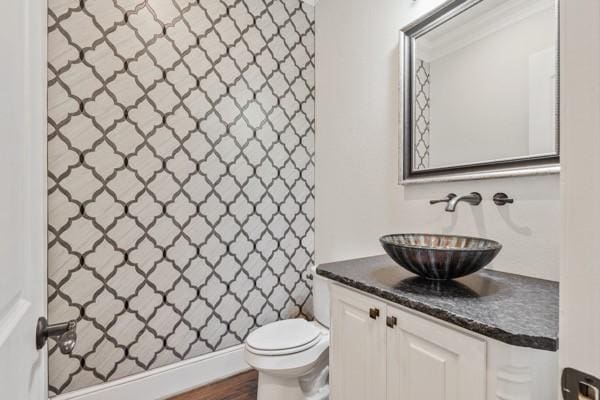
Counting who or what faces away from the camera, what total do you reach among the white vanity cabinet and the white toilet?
0

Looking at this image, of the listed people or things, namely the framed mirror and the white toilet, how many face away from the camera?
0

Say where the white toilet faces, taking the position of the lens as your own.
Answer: facing the viewer and to the left of the viewer

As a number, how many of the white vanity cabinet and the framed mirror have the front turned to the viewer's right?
0

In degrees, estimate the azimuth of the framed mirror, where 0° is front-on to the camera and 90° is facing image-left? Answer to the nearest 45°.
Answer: approximately 45°

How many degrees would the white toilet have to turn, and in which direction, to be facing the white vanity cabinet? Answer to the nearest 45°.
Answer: approximately 90° to its left

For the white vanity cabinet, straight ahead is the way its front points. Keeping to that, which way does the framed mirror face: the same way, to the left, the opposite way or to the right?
the same way

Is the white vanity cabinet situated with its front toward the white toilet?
no

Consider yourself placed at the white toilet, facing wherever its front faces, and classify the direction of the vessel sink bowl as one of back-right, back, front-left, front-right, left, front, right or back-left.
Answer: left

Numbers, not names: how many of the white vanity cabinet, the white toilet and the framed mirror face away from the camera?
0
